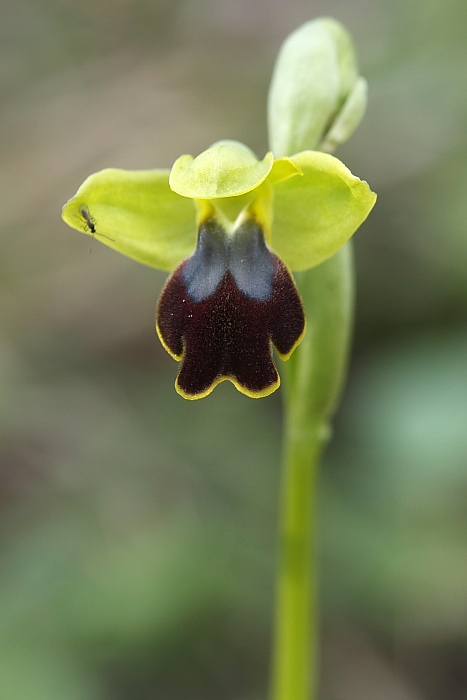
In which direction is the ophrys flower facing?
toward the camera
